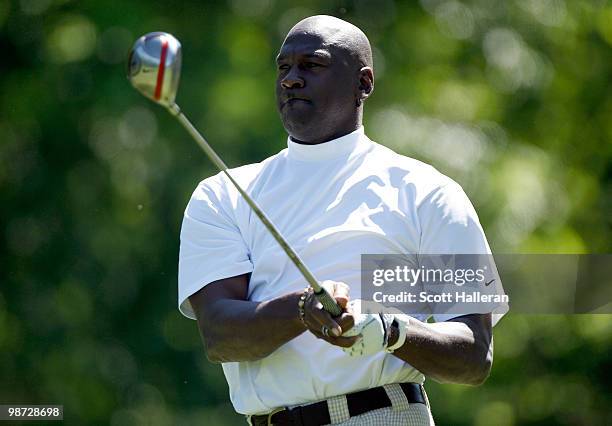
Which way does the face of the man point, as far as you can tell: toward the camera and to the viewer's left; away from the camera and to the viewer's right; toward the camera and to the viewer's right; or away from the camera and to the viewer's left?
toward the camera and to the viewer's left

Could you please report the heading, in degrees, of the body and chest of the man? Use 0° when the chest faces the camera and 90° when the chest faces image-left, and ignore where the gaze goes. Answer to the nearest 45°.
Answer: approximately 45°
